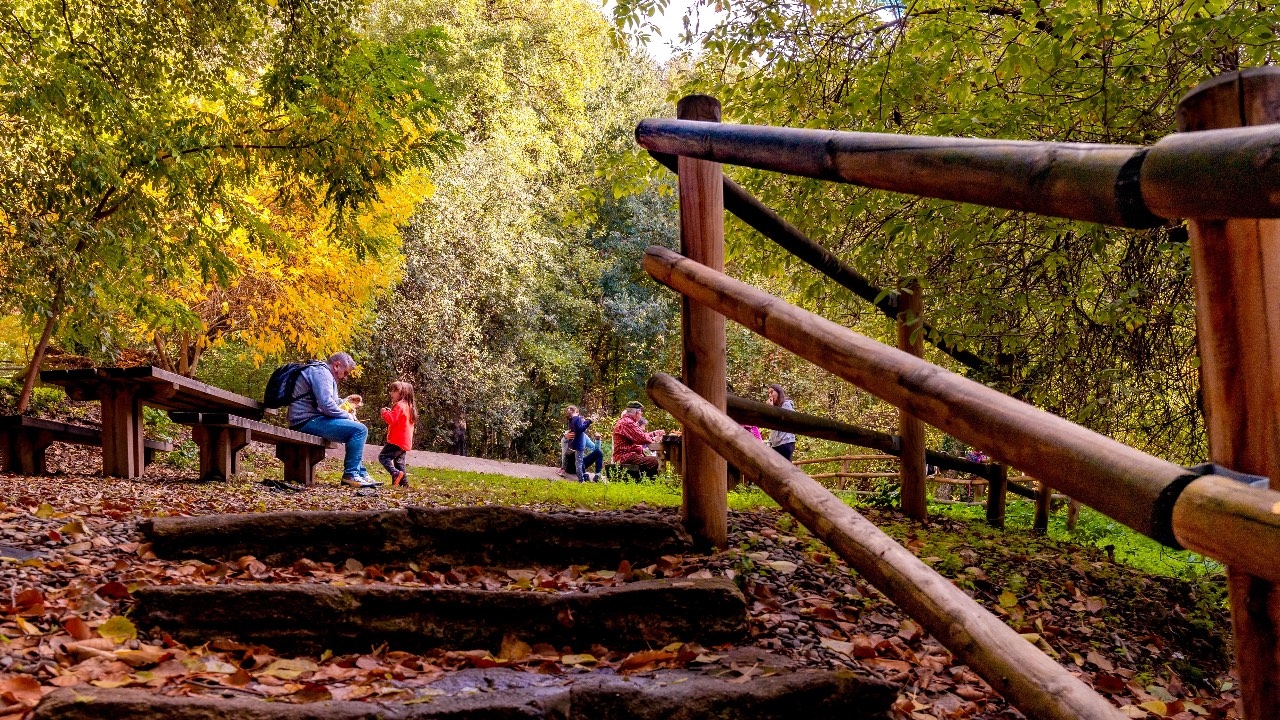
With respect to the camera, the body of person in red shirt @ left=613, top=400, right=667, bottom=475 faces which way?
to the viewer's right

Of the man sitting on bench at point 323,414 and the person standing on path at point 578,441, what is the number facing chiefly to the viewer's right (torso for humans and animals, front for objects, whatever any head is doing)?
2

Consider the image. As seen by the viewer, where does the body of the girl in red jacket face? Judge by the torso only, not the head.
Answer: to the viewer's left

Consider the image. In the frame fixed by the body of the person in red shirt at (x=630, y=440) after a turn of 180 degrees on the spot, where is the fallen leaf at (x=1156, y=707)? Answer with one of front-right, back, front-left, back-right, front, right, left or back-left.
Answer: left

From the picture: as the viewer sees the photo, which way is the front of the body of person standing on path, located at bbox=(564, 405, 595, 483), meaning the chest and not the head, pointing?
to the viewer's right

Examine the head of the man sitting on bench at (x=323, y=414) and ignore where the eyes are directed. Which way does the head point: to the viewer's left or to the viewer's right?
to the viewer's right

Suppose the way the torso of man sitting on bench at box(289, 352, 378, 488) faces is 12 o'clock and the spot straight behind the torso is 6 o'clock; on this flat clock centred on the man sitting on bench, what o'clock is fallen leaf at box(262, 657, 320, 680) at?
The fallen leaf is roughly at 3 o'clock from the man sitting on bench.

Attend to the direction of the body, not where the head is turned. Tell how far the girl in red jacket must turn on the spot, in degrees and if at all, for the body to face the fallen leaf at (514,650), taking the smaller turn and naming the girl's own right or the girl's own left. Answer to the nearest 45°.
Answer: approximately 90° to the girl's own left

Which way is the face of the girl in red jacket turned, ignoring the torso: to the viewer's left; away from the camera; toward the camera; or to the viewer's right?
to the viewer's left

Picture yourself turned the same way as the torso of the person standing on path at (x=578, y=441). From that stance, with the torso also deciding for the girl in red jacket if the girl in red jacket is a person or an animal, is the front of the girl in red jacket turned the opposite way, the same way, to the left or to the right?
the opposite way

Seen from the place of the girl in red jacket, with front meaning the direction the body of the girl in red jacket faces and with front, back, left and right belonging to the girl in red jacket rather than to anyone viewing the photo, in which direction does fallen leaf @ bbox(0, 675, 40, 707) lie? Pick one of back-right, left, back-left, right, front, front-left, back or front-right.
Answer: left

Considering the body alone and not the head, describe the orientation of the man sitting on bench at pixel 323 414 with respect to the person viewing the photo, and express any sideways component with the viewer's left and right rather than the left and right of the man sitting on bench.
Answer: facing to the right of the viewer

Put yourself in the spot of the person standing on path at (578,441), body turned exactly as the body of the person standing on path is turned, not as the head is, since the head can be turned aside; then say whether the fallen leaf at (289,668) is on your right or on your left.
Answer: on your right
